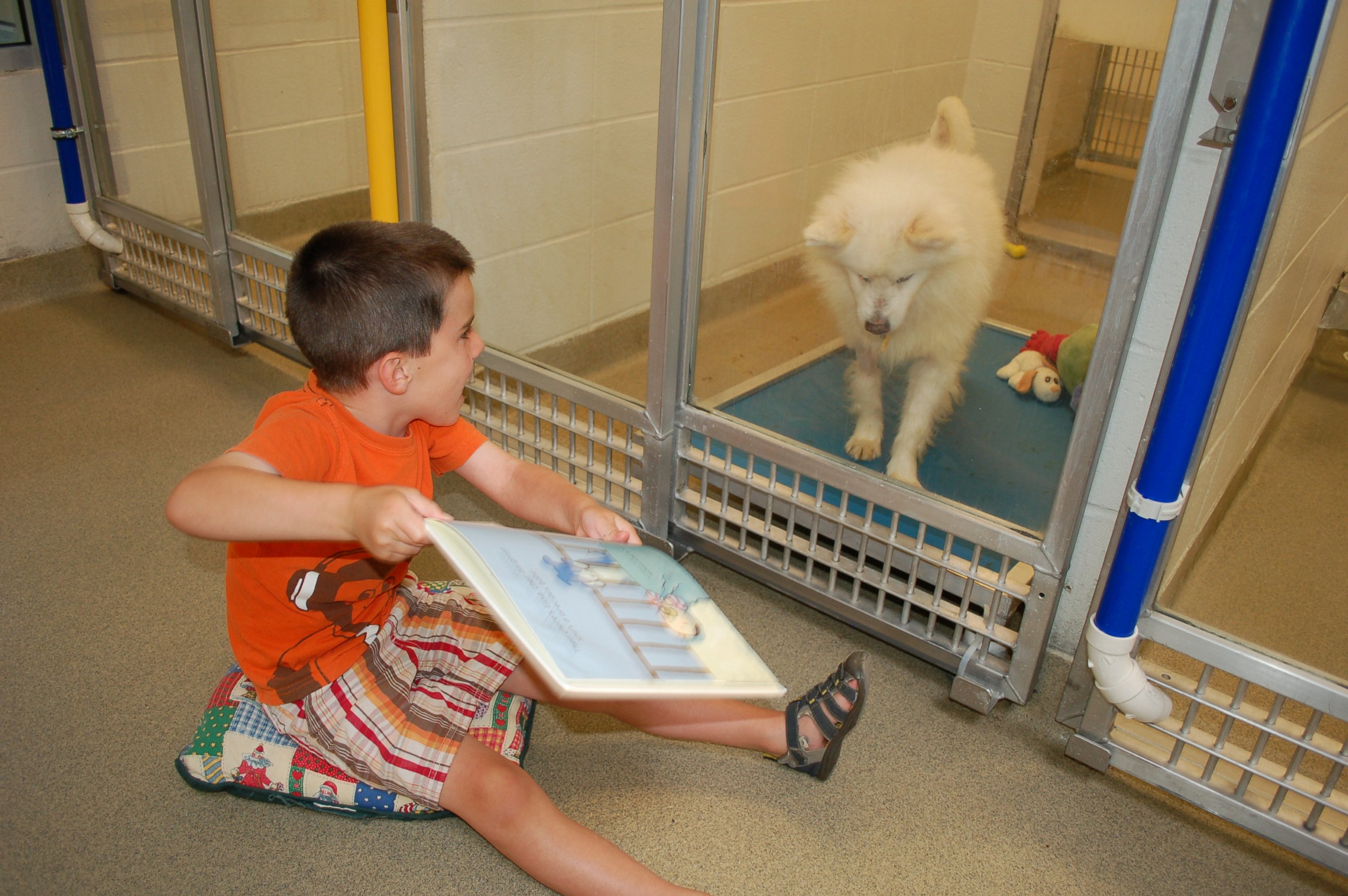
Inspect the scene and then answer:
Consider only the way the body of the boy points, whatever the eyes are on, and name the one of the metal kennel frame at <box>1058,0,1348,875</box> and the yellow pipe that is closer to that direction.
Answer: the metal kennel frame

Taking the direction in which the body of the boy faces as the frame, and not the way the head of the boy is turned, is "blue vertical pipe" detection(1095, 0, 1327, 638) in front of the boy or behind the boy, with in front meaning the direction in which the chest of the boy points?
in front

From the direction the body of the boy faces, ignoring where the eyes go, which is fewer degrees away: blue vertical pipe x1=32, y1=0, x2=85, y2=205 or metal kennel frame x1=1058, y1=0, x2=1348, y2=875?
the metal kennel frame

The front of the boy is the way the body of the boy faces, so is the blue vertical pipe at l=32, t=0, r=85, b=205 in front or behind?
behind

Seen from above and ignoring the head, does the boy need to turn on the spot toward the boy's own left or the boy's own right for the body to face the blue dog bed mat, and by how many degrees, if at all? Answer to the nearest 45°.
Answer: approximately 45° to the boy's own left

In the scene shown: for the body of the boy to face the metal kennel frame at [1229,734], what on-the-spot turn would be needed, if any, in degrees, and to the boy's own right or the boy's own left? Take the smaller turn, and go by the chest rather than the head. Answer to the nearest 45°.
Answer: approximately 45° to the boy's own left

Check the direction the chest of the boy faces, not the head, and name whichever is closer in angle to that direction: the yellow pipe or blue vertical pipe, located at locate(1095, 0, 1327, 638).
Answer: the blue vertical pipe

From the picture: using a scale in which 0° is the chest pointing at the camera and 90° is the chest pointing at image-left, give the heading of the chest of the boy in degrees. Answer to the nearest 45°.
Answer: approximately 315°

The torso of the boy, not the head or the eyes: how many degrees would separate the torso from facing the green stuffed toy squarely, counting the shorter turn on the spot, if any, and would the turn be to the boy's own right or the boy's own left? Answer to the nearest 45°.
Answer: approximately 45° to the boy's own left

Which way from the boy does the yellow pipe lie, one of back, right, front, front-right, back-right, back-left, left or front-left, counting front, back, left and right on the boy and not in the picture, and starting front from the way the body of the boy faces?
back-left
